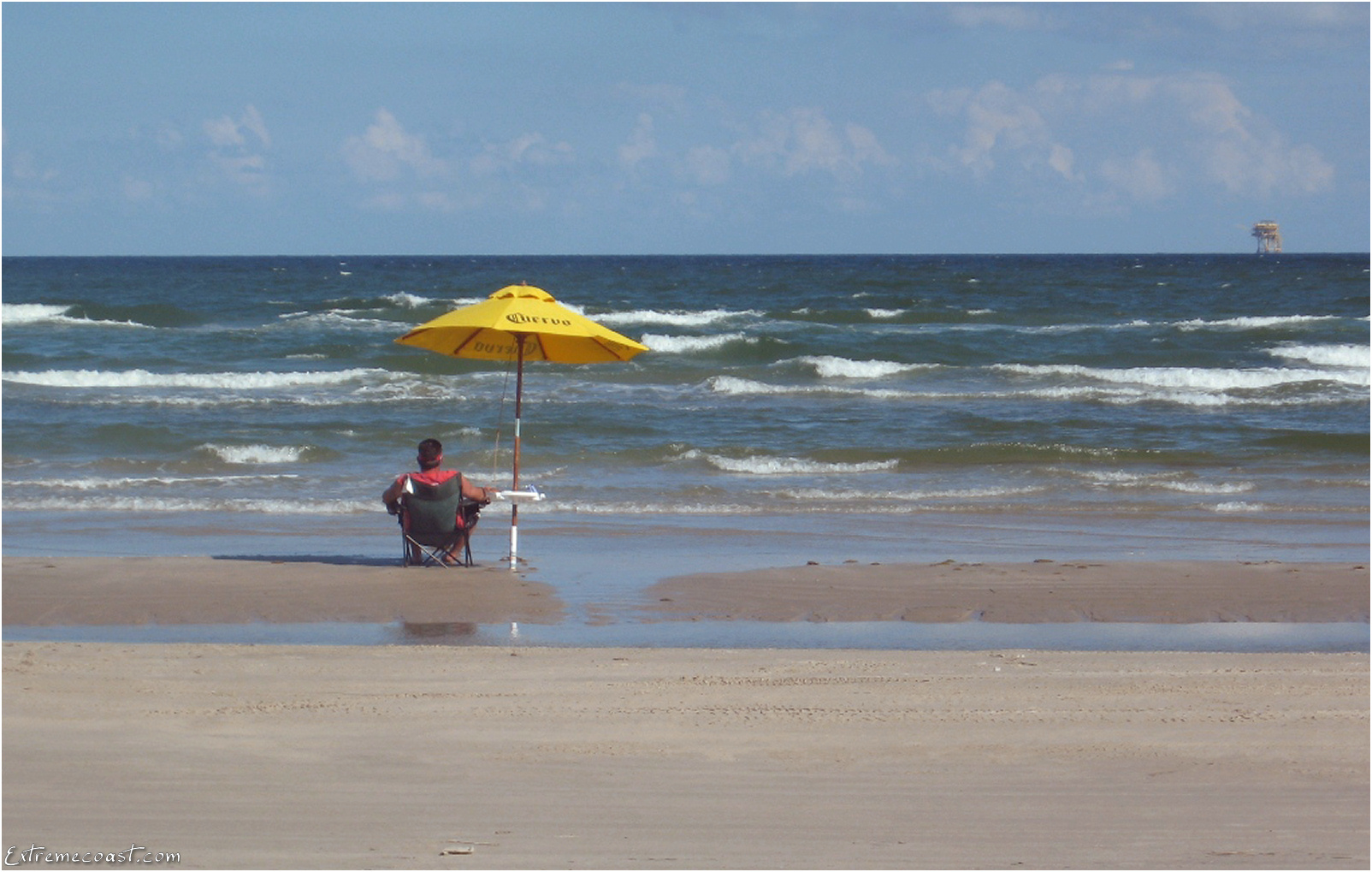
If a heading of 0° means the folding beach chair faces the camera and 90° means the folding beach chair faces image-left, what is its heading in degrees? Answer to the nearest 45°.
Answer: approximately 180°

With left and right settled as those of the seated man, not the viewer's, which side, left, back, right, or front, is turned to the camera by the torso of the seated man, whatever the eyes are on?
back

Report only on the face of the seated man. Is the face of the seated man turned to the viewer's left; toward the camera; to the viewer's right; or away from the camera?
away from the camera
